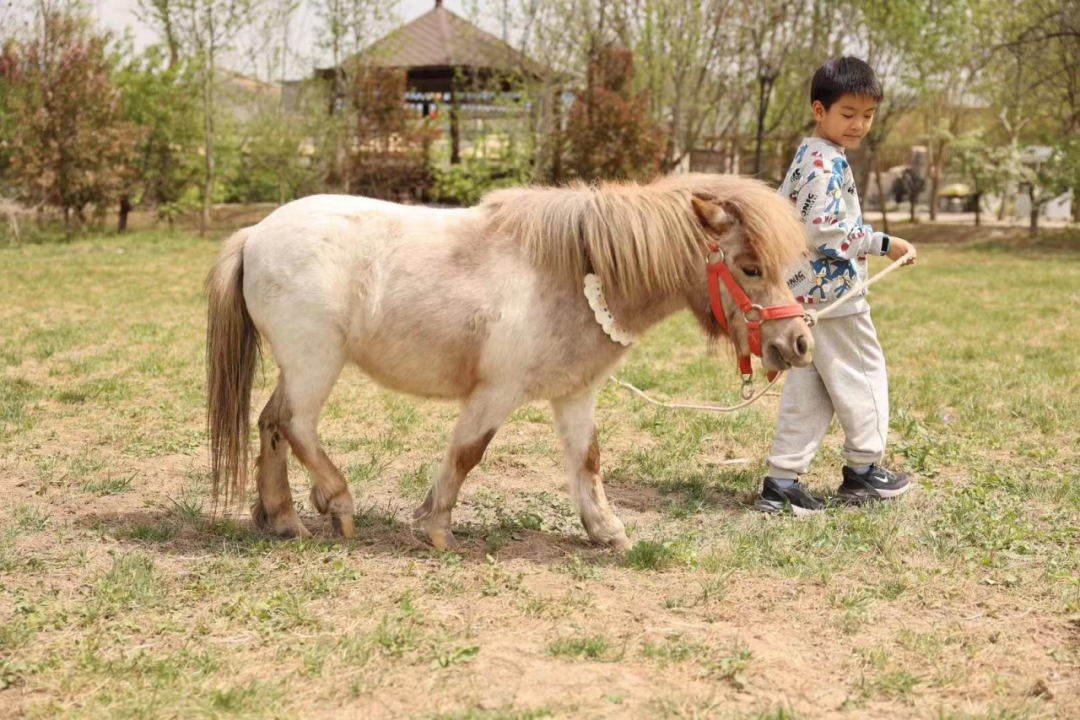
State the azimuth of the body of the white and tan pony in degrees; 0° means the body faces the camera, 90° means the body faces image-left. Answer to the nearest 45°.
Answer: approximately 270°
